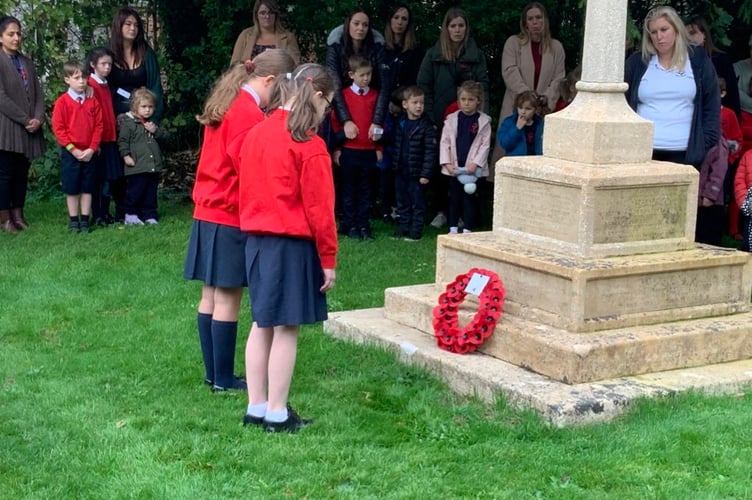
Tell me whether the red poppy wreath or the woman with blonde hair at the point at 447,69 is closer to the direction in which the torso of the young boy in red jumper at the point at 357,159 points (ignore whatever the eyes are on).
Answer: the red poppy wreath

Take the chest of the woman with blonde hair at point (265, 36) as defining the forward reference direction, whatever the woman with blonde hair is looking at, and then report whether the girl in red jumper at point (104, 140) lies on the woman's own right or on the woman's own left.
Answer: on the woman's own right

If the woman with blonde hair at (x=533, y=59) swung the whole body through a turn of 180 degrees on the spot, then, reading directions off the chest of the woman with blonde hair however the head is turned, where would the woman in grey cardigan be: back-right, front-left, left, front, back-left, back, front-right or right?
left

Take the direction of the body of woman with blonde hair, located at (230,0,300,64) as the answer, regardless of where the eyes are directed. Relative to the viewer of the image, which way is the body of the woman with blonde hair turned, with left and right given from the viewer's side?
facing the viewer

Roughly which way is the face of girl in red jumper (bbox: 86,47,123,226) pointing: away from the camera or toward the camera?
toward the camera

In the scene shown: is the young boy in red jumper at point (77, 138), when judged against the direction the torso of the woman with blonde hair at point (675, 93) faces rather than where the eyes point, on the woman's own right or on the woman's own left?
on the woman's own right

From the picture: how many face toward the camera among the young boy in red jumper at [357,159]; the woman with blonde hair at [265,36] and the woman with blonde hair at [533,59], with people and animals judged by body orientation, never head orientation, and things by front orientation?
3

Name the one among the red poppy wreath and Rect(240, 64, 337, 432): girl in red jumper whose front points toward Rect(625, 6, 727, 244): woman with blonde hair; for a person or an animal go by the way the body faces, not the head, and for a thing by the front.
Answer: the girl in red jumper

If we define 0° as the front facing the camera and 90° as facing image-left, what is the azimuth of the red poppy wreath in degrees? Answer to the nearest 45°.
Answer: approximately 45°

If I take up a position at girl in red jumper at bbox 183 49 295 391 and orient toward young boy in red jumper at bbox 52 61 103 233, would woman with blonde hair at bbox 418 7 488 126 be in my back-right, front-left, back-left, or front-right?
front-right

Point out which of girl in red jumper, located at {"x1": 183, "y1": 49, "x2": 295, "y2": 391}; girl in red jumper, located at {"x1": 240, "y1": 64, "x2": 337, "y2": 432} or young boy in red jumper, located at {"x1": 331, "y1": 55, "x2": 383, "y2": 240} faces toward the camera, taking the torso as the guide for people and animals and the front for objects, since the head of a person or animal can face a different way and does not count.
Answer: the young boy in red jumper

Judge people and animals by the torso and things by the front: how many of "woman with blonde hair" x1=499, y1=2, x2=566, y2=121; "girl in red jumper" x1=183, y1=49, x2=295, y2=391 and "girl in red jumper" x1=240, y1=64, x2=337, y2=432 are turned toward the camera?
1

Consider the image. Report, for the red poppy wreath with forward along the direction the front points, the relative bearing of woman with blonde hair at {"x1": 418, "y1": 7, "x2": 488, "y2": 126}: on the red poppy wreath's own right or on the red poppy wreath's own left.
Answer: on the red poppy wreath's own right

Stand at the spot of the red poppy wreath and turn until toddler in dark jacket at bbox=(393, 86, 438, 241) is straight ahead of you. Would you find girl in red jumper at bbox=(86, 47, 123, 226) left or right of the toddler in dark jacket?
left
